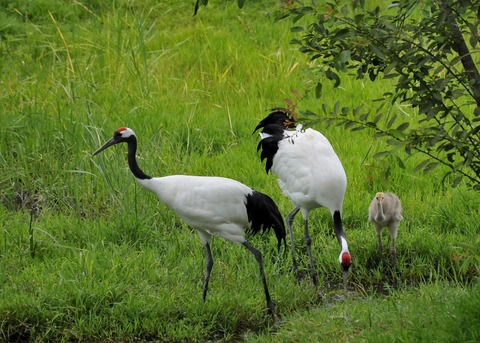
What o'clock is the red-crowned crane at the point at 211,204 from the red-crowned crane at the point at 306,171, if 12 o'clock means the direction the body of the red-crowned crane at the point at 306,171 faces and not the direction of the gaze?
the red-crowned crane at the point at 211,204 is roughly at 3 o'clock from the red-crowned crane at the point at 306,171.

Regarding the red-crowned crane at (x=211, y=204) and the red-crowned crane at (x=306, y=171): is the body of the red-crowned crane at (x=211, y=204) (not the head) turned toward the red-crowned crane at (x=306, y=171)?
no

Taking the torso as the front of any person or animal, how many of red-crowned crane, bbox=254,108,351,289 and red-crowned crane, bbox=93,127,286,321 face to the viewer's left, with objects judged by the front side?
1

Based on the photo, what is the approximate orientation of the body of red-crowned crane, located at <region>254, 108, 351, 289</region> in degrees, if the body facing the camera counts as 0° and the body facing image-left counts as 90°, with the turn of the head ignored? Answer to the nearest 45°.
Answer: approximately 315°

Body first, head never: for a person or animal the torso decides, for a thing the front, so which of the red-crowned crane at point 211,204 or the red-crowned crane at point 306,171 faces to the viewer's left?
the red-crowned crane at point 211,204

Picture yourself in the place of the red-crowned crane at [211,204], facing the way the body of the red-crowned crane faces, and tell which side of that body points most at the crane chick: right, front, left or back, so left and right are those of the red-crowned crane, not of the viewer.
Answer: back

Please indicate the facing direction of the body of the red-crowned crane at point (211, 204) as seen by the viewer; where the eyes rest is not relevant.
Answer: to the viewer's left

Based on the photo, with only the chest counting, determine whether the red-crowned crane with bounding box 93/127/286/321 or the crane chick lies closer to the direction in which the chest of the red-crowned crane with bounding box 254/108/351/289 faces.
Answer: the crane chick
